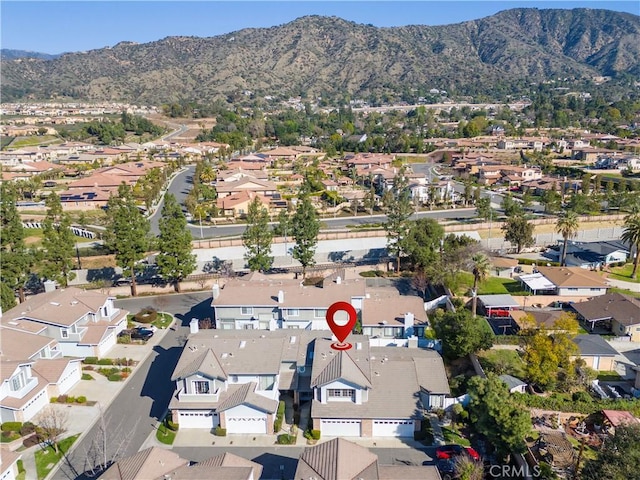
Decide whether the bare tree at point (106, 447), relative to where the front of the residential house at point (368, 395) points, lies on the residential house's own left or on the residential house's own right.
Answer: on the residential house's own right

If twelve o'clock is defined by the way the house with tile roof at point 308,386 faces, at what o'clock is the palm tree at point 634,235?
The palm tree is roughly at 8 o'clock from the house with tile roof.

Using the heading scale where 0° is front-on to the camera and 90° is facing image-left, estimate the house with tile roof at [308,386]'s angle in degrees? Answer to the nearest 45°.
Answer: approximately 0°

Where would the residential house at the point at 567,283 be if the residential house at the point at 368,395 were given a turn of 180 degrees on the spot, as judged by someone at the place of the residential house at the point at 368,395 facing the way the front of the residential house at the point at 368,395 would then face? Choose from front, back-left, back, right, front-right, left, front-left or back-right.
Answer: front-right

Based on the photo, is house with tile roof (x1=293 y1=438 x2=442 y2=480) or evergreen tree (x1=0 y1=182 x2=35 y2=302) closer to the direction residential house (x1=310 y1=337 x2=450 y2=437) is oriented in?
the house with tile roof

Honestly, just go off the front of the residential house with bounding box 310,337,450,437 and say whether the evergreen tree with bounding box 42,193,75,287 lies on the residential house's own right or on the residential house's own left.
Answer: on the residential house's own right

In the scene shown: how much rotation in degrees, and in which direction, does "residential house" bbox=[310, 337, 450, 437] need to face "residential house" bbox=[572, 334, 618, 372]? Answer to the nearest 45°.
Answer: approximately 135° to its left

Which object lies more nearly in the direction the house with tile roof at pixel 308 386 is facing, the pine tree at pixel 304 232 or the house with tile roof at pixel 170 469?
the house with tile roof

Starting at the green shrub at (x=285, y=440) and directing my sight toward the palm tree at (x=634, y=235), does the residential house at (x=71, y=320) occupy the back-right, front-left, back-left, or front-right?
back-left

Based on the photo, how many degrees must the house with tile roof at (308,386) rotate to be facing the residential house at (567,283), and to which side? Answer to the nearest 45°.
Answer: approximately 135° to its left
